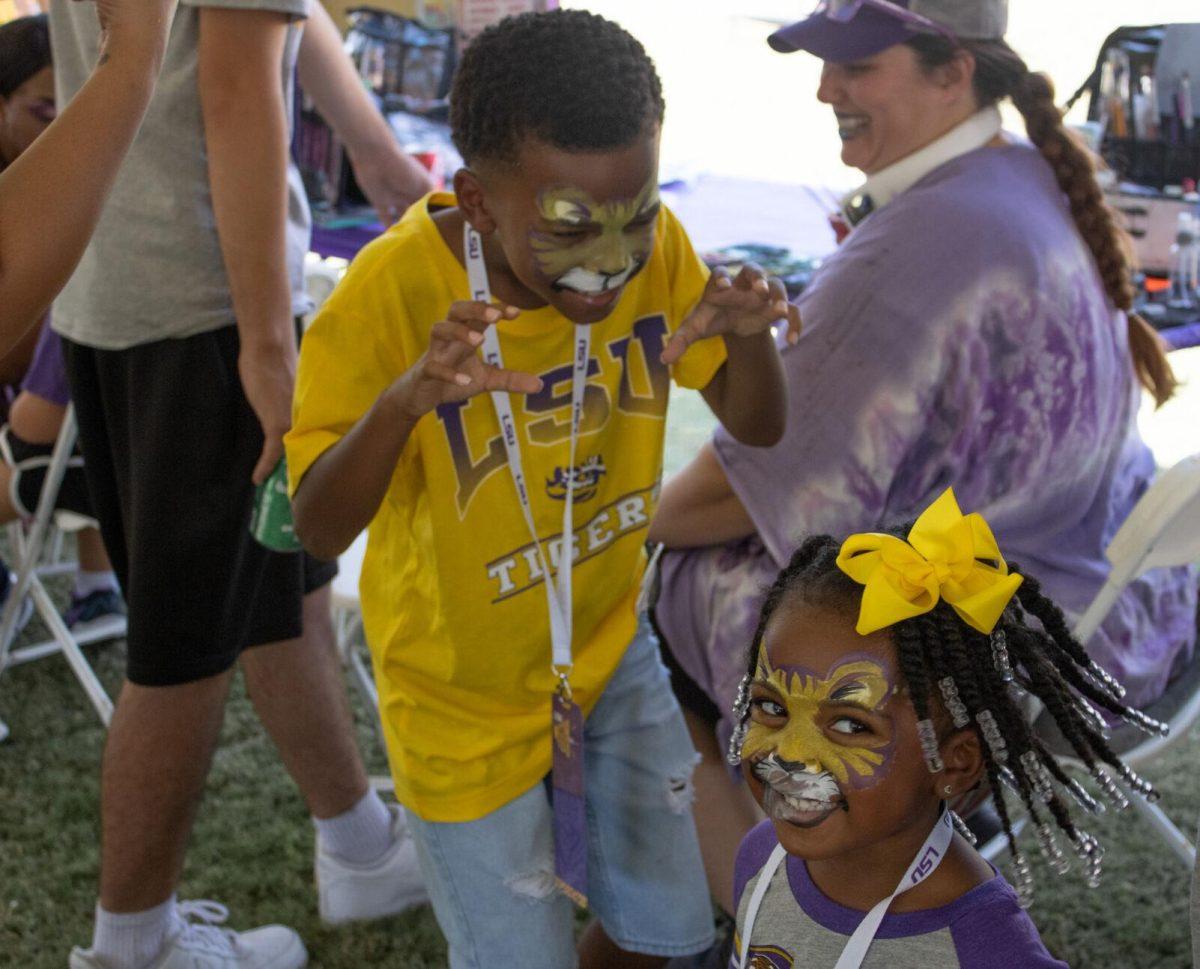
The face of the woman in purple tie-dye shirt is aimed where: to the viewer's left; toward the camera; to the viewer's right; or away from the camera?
to the viewer's left

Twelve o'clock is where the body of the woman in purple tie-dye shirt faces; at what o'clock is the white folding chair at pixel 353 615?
The white folding chair is roughly at 12 o'clock from the woman in purple tie-dye shirt.

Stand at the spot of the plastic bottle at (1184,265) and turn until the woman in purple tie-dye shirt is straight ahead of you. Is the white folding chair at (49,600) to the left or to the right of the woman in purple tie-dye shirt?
right

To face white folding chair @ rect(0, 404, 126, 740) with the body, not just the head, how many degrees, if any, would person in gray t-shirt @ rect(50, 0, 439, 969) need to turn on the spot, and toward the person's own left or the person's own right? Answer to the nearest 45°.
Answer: approximately 135° to the person's own left

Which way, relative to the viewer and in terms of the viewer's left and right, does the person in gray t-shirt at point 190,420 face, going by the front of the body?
facing to the right of the viewer

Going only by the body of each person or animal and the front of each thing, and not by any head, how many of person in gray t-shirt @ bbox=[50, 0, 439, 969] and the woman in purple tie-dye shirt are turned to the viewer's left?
1

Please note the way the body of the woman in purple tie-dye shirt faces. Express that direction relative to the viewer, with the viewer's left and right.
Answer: facing to the left of the viewer

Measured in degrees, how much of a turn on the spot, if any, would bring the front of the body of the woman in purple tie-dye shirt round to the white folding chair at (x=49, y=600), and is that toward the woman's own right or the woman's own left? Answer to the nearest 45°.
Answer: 0° — they already face it

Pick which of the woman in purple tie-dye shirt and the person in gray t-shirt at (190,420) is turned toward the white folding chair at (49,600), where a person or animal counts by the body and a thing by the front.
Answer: the woman in purple tie-dye shirt

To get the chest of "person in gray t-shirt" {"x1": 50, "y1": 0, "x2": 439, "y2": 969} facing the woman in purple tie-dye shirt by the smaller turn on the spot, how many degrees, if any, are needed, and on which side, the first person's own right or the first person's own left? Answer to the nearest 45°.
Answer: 0° — they already face them
